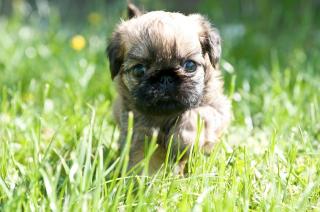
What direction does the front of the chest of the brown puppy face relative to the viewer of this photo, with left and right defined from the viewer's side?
facing the viewer
